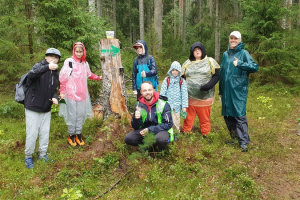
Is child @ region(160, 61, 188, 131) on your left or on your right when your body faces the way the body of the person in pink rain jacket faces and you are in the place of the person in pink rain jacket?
on your left

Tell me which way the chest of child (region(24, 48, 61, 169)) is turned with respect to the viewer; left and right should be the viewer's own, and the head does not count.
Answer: facing the viewer and to the right of the viewer

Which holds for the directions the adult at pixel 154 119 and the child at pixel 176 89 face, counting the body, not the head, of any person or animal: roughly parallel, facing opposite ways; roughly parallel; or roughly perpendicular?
roughly parallel

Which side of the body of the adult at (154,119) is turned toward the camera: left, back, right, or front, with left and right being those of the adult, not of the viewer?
front

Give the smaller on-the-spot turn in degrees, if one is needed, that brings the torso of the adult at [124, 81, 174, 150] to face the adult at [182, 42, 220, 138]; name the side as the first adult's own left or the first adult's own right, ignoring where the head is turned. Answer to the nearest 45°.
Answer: approximately 135° to the first adult's own left

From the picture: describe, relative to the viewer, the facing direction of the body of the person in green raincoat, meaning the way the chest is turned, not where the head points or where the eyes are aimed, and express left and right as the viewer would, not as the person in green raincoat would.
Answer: facing the viewer and to the left of the viewer

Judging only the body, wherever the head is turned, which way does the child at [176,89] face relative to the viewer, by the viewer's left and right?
facing the viewer

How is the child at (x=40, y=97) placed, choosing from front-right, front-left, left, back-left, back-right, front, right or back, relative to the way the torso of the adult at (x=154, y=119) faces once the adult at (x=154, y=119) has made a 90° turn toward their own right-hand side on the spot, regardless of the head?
front

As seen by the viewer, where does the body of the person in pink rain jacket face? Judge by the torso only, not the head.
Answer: toward the camera

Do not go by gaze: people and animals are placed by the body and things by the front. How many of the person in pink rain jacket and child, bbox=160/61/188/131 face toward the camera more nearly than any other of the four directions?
2

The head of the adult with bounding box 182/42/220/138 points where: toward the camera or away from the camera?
toward the camera

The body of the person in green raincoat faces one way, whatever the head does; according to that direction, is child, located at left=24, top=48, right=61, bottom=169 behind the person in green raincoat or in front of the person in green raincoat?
in front

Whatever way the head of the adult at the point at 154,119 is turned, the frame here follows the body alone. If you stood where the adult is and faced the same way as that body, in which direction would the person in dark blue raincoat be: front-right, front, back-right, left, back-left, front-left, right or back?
back

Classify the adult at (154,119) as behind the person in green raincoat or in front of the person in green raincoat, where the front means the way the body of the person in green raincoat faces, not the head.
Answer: in front
